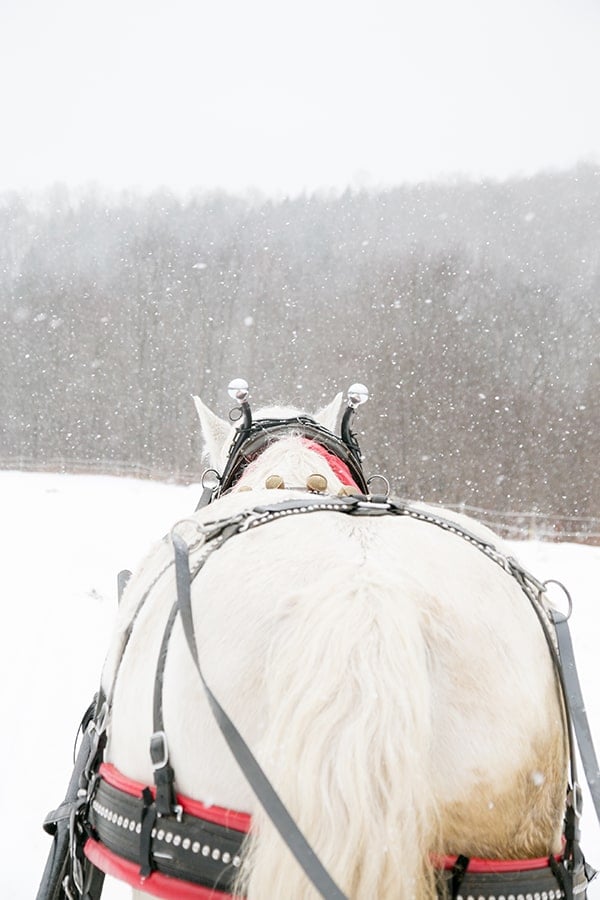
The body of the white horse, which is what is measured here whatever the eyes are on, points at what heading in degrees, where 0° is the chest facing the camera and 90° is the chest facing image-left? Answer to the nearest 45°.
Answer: approximately 180°
